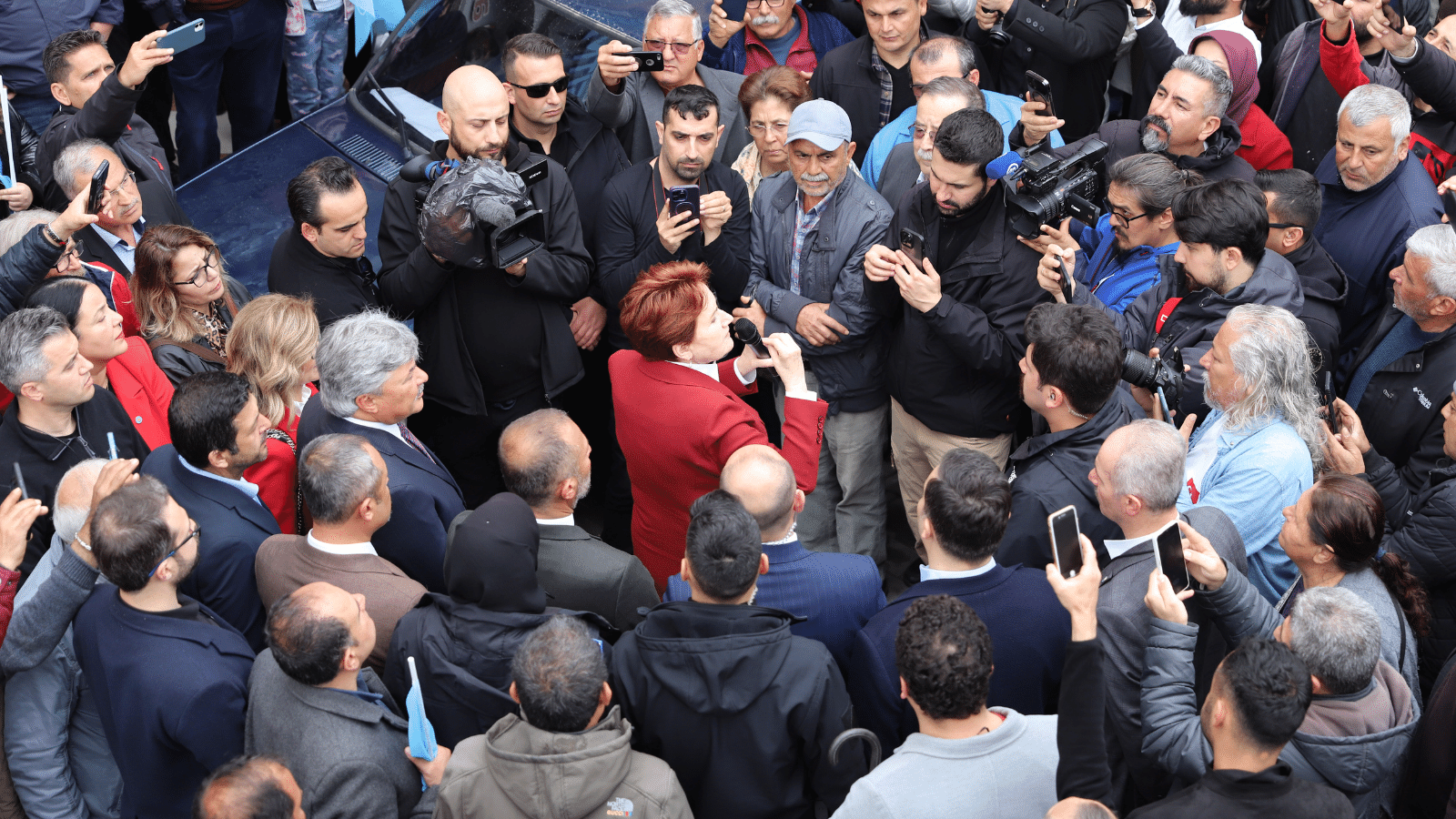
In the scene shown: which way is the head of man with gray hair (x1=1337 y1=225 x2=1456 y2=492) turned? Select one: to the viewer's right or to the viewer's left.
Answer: to the viewer's left

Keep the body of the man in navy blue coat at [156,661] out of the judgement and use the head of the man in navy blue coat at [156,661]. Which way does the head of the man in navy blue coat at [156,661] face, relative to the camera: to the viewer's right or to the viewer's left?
to the viewer's right

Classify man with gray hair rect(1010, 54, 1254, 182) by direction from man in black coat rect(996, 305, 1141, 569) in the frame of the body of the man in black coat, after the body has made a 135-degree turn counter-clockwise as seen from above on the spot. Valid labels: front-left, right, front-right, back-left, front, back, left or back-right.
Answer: back

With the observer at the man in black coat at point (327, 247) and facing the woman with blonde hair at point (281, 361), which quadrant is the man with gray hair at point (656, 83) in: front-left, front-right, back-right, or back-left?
back-left

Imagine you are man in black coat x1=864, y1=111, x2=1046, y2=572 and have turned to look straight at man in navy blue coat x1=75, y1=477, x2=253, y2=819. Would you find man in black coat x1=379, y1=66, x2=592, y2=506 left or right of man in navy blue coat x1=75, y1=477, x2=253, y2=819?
right

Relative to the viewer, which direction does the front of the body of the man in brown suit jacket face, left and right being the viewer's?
facing away from the viewer and to the right of the viewer

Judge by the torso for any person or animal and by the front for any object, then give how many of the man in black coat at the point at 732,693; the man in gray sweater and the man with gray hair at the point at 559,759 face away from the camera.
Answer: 3

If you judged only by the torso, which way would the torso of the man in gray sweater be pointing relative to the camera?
away from the camera

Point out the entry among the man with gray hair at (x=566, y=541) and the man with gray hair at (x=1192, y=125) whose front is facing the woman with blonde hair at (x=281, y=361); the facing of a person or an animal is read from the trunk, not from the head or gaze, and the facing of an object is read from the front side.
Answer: the man with gray hair at (x=1192, y=125)

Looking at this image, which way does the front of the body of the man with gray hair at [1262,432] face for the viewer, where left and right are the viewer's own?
facing to the left of the viewer

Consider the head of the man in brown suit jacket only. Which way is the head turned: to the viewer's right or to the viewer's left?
to the viewer's right

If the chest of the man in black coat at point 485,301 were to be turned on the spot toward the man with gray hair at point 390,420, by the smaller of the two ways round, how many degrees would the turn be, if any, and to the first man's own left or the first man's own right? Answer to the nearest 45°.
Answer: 0° — they already face them

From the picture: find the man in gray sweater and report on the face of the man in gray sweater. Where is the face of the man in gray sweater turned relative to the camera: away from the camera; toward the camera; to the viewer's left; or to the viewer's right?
away from the camera

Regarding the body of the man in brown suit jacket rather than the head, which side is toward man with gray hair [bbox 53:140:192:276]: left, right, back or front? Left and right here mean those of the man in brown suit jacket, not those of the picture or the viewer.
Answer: left

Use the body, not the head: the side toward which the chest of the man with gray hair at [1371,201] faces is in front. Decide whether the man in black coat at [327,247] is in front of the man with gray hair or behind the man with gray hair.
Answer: in front
